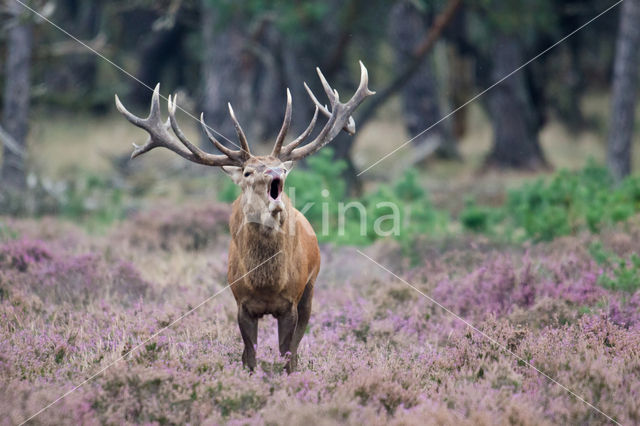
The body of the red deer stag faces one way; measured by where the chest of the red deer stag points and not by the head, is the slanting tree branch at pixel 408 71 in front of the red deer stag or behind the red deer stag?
behind

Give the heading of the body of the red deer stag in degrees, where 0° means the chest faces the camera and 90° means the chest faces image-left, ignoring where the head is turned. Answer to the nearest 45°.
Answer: approximately 0°

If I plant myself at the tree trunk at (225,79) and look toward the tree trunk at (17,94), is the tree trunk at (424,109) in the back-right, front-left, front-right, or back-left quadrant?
back-left

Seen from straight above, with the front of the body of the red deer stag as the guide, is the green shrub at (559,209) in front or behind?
behind

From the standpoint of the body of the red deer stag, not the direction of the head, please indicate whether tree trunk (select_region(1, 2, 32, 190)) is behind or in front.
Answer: behind

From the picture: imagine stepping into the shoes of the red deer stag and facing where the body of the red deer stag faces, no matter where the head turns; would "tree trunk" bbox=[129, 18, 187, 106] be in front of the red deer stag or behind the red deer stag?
behind

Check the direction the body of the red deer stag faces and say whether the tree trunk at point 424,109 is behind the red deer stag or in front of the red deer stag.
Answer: behind

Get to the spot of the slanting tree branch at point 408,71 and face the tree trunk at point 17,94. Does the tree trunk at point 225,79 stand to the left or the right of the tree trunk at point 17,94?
right

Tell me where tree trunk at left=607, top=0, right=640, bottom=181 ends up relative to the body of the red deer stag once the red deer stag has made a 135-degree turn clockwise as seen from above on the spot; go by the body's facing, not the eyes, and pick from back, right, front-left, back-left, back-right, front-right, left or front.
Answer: right

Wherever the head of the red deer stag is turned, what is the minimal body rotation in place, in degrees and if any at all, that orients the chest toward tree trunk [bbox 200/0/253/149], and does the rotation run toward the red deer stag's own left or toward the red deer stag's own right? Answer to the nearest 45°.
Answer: approximately 180°
